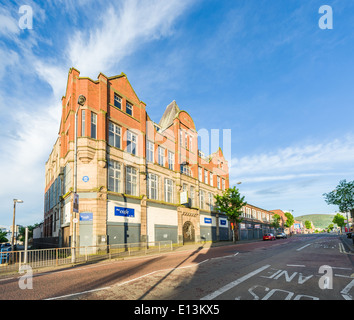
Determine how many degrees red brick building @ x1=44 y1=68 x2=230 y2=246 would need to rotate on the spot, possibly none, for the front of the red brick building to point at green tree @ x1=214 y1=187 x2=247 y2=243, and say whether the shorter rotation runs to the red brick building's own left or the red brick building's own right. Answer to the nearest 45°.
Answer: approximately 90° to the red brick building's own left
